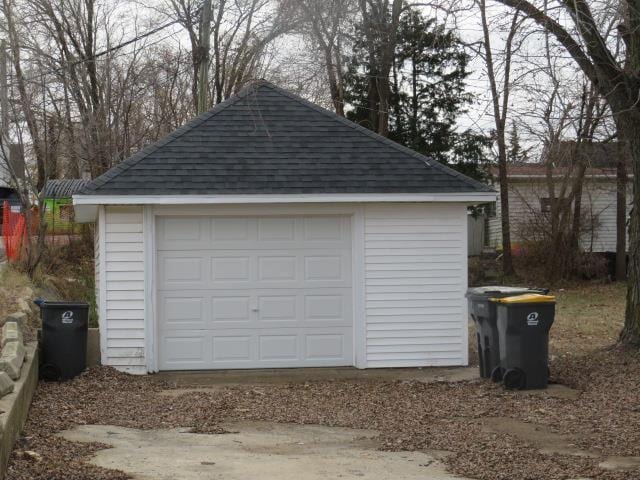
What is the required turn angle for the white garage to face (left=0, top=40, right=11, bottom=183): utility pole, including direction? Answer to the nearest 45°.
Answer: approximately 135° to its right

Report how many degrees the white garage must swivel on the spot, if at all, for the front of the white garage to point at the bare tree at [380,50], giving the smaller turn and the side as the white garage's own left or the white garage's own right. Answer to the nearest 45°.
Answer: approximately 180°

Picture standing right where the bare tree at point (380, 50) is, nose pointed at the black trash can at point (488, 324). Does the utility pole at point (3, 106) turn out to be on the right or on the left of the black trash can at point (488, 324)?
right

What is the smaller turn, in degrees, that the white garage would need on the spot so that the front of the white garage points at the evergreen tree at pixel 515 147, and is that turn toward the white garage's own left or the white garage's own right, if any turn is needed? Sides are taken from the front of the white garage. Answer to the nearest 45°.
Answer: approximately 135° to the white garage's own left

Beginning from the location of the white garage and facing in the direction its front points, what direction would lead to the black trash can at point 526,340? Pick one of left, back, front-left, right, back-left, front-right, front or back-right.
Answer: front-left

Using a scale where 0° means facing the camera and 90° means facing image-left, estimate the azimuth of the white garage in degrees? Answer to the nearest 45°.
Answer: approximately 0°

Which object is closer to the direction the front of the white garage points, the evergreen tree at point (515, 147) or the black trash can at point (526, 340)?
the black trash can

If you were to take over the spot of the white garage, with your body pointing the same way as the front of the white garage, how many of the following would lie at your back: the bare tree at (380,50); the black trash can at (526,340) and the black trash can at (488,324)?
1

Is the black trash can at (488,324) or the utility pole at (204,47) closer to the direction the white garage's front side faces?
the black trash can

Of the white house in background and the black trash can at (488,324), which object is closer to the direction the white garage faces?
the black trash can

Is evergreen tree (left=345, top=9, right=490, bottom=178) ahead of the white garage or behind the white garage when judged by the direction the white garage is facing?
behind

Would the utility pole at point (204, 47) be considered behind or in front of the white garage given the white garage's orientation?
behind
